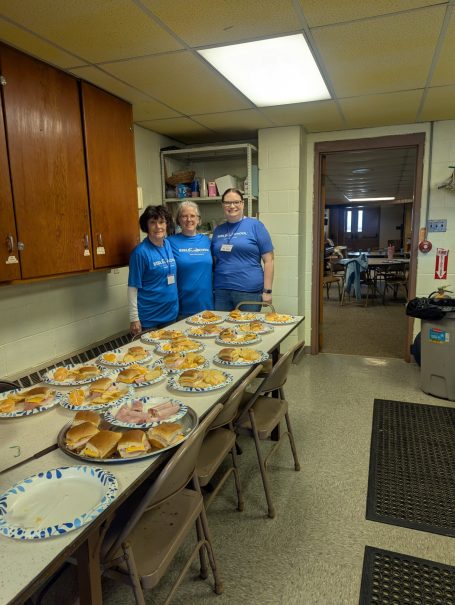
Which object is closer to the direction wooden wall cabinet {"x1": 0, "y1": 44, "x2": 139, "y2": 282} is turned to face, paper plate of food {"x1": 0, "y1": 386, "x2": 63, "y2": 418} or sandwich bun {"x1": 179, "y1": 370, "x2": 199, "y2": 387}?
the sandwich bun

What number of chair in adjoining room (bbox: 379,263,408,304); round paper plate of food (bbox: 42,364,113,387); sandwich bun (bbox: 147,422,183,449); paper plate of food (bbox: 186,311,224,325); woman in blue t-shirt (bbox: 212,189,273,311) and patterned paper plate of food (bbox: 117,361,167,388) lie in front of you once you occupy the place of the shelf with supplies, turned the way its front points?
5

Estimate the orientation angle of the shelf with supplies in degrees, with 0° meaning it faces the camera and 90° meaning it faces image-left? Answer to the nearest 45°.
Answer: approximately 0°

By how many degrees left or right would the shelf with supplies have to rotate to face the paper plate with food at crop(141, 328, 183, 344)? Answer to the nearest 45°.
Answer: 0° — it already faces it

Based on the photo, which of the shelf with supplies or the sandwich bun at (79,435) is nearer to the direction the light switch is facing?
the sandwich bun

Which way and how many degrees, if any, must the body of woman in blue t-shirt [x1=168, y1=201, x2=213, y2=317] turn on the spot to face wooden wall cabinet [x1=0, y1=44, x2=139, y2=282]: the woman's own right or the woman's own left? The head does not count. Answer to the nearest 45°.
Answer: approximately 45° to the woman's own right

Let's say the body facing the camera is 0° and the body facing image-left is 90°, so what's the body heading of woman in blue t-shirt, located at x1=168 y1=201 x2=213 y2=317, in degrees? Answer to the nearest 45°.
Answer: approximately 0°

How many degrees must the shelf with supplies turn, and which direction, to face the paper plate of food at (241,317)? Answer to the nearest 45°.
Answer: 0° — it already faces it

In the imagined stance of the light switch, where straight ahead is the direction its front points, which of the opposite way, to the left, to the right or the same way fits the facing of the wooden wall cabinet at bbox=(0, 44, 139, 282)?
to the left
